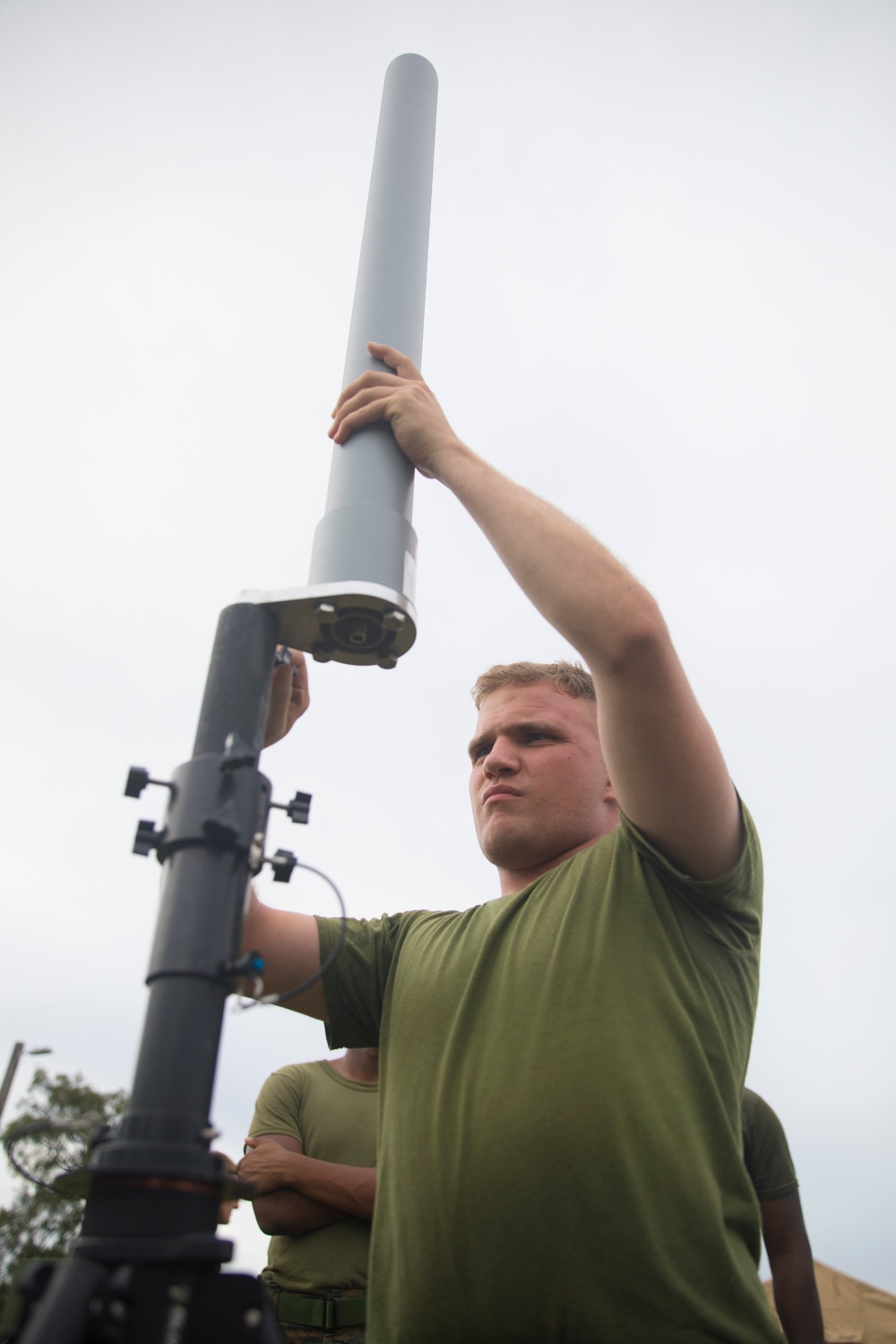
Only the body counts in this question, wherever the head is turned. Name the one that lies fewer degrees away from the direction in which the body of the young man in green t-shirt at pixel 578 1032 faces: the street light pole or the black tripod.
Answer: the black tripod

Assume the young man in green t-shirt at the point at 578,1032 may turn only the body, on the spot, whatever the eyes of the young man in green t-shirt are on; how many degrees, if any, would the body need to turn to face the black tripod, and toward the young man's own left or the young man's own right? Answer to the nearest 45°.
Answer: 0° — they already face it

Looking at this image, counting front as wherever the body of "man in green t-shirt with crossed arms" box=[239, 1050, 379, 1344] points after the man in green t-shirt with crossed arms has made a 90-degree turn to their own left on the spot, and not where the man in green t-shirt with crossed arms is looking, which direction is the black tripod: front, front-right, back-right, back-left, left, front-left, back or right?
right

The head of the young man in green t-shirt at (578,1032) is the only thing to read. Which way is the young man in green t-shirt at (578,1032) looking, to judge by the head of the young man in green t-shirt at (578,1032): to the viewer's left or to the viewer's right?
to the viewer's left

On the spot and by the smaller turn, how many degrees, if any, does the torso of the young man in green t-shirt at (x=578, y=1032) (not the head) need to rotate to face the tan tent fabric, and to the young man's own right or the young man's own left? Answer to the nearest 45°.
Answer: approximately 135° to the young man's own right

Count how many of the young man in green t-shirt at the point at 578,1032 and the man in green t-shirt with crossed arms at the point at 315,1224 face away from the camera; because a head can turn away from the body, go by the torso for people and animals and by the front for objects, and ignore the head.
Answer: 0

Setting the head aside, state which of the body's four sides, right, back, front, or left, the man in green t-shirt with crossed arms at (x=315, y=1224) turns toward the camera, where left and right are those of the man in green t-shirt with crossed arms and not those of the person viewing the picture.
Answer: front

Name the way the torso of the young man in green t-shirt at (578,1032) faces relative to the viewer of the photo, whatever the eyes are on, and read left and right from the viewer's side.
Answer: facing the viewer and to the left of the viewer

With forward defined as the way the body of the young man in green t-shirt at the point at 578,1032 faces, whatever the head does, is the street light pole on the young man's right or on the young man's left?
on the young man's right
